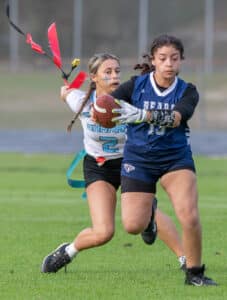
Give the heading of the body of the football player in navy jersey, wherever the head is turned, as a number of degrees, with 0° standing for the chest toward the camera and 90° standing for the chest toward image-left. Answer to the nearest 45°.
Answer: approximately 0°

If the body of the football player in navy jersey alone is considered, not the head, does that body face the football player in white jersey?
no

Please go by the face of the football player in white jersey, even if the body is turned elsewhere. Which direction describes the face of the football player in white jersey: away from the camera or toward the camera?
toward the camera

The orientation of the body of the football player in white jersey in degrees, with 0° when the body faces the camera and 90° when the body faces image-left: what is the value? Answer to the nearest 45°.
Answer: approximately 315°

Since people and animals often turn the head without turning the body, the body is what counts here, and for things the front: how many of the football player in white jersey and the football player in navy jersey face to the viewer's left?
0

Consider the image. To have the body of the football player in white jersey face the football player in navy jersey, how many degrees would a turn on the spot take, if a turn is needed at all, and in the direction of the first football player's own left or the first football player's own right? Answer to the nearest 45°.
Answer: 0° — they already face them
